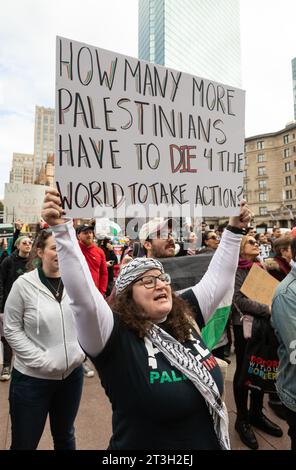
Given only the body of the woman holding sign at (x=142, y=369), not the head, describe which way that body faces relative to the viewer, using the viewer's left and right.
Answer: facing the viewer and to the right of the viewer

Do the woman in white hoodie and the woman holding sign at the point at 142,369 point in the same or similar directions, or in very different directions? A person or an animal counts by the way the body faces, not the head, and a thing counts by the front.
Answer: same or similar directions

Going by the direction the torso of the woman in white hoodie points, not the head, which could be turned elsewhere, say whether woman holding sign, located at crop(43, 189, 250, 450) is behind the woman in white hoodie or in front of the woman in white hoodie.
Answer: in front

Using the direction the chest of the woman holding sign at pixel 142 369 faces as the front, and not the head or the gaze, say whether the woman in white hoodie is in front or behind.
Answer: behind

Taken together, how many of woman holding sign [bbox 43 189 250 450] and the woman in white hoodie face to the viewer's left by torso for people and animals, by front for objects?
0

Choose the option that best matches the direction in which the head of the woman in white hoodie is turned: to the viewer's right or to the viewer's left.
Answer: to the viewer's right

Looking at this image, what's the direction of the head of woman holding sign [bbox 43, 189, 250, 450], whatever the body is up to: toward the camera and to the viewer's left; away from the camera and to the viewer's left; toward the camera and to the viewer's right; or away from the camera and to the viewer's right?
toward the camera and to the viewer's right
